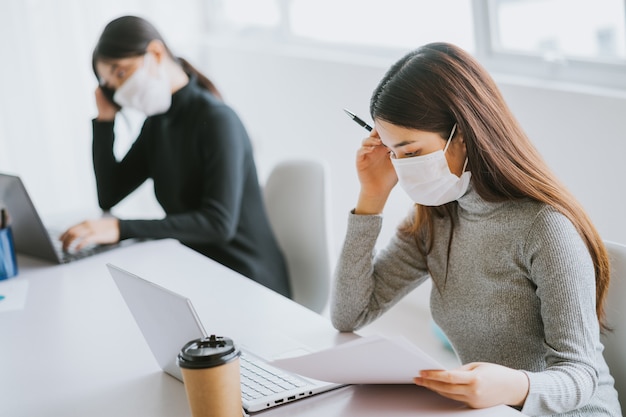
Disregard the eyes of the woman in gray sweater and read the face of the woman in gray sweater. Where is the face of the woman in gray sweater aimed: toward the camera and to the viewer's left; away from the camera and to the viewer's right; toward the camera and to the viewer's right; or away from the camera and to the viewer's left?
toward the camera and to the viewer's left

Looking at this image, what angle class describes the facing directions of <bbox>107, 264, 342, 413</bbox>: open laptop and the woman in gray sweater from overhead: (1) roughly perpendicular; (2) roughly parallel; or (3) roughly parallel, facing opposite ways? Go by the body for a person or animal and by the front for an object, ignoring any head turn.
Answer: roughly parallel, facing opposite ways

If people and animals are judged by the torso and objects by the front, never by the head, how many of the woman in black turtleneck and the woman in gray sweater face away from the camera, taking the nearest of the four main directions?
0

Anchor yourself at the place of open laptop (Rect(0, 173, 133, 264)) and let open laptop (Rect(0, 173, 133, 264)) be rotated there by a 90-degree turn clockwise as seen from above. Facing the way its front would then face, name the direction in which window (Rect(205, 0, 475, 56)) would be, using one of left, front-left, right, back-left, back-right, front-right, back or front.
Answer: left

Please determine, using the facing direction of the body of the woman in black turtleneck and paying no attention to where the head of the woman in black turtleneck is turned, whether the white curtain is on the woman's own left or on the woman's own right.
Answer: on the woman's own right

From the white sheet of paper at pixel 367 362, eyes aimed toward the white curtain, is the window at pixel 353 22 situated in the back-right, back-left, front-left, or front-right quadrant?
front-right

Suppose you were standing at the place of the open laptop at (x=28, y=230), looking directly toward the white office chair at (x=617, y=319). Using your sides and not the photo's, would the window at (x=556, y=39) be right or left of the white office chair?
left

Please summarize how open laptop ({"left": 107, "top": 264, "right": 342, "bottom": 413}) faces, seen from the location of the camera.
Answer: facing away from the viewer and to the right of the viewer

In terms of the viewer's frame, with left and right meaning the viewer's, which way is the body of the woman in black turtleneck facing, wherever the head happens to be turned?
facing the viewer and to the left of the viewer

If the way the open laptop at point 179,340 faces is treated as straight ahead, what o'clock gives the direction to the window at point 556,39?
The window is roughly at 12 o'clock from the open laptop.

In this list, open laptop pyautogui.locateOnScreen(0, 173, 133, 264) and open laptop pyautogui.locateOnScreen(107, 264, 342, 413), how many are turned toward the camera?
0

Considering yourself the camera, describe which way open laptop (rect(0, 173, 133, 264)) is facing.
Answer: facing away from the viewer and to the right of the viewer

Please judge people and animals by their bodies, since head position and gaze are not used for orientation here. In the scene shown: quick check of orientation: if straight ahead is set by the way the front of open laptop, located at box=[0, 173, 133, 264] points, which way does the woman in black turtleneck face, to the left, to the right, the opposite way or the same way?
the opposite way
